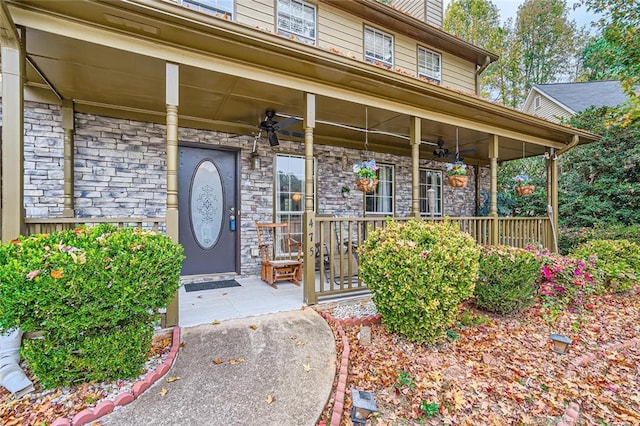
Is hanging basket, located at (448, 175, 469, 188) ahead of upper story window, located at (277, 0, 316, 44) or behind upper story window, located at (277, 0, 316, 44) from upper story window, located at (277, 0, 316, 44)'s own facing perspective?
ahead

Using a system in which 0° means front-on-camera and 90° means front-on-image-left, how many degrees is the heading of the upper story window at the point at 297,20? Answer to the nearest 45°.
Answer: approximately 315°

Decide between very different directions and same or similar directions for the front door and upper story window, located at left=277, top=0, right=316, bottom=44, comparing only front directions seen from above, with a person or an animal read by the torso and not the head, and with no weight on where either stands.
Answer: same or similar directions

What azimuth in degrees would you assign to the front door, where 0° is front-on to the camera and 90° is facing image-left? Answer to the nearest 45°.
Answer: approximately 0°

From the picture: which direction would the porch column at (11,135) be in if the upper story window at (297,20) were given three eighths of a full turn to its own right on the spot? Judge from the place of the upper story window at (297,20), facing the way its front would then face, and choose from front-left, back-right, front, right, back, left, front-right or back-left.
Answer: front-left

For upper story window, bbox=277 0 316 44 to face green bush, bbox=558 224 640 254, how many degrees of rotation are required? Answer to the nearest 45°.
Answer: approximately 45° to its left

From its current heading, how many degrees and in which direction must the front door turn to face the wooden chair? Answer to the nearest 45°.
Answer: approximately 90° to its left

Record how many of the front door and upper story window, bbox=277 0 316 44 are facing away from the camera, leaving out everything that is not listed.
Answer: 0

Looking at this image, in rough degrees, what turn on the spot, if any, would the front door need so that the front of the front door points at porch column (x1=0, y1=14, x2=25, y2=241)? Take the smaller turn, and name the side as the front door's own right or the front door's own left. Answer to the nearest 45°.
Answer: approximately 45° to the front door's own right
